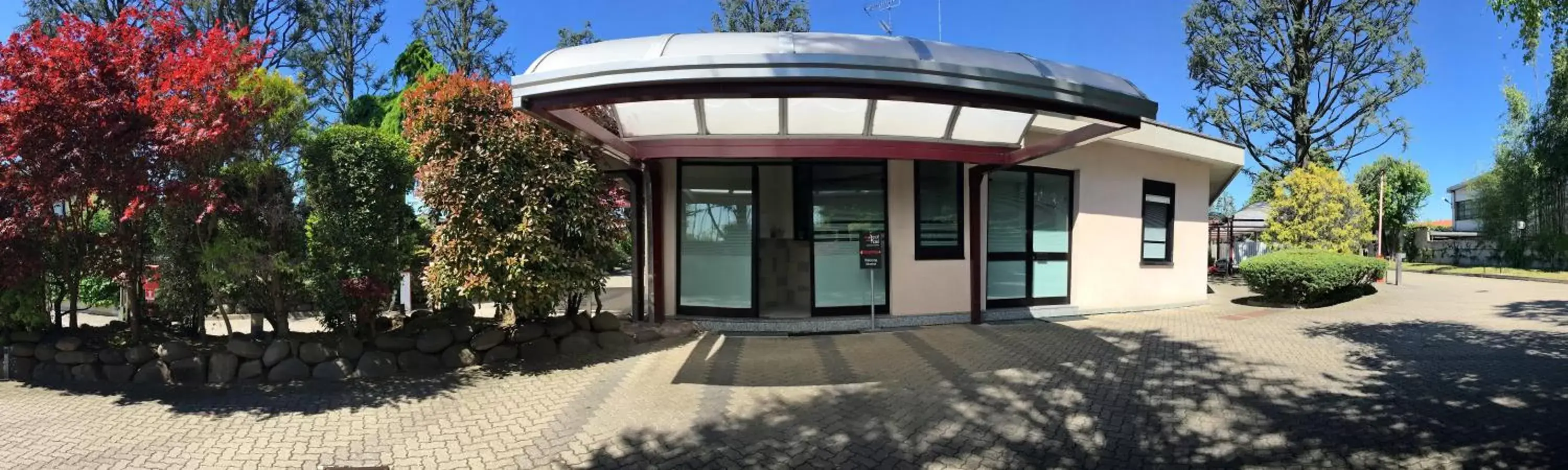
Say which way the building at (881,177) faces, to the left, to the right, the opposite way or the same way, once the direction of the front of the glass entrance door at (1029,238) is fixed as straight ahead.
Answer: the same way

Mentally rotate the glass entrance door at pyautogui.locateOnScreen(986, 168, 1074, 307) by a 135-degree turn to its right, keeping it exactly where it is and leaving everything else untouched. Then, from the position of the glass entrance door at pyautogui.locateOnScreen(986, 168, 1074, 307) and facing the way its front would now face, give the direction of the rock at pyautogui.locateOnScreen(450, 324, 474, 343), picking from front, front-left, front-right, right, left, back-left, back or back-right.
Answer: left

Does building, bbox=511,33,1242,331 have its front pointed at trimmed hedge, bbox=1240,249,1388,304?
no

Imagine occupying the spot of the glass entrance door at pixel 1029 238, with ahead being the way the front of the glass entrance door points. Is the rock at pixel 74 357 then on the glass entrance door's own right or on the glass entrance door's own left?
on the glass entrance door's own right

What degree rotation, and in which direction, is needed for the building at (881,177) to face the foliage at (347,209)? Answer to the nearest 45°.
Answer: approximately 45° to its right

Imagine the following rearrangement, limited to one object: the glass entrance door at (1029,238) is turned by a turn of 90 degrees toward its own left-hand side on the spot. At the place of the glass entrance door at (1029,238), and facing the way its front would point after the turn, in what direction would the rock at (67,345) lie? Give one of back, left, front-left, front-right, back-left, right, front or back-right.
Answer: back-right

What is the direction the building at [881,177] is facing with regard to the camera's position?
facing the viewer

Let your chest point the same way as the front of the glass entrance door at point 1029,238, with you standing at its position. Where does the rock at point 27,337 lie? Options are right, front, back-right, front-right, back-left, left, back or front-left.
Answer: front-right

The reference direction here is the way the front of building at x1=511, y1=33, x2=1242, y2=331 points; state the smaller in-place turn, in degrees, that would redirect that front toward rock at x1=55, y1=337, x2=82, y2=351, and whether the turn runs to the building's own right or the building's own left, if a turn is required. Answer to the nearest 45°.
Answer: approximately 45° to the building's own right

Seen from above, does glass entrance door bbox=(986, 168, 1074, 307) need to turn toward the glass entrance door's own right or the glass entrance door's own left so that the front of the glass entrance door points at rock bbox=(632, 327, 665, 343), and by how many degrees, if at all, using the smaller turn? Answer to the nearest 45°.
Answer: approximately 45° to the glass entrance door's own right

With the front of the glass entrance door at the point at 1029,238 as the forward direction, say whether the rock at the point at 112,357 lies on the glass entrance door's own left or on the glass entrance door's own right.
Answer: on the glass entrance door's own right

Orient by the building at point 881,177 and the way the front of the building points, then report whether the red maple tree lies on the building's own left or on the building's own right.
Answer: on the building's own right

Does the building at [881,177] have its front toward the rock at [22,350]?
no

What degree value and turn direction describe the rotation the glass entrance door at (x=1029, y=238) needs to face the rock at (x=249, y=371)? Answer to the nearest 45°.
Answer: approximately 45° to its right

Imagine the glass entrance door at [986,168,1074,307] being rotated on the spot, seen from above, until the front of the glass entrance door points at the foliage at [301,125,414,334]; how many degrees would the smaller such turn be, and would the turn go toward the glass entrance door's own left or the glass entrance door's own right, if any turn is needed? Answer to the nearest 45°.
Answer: approximately 45° to the glass entrance door's own right
